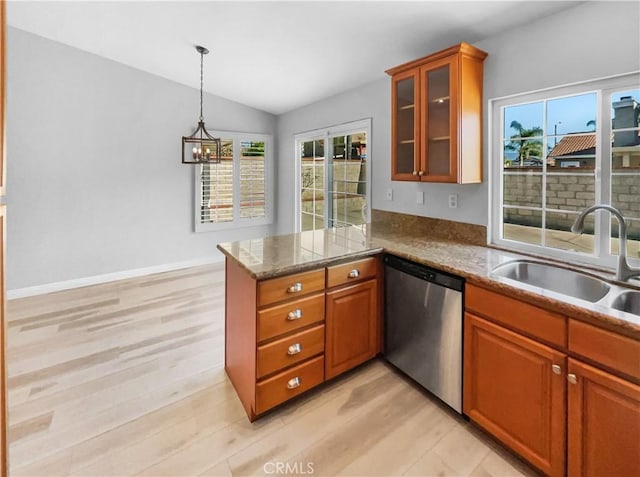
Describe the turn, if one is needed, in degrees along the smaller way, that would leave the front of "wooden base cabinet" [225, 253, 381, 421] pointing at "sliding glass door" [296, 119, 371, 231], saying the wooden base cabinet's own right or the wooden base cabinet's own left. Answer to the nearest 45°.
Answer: approximately 135° to the wooden base cabinet's own left

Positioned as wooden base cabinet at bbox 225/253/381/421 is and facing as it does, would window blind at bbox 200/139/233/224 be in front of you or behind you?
behind

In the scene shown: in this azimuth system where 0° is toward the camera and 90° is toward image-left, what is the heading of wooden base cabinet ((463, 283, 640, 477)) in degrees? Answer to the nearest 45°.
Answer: approximately 45°

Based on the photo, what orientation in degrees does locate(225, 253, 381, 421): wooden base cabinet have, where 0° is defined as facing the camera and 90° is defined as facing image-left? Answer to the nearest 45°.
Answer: approximately 315°

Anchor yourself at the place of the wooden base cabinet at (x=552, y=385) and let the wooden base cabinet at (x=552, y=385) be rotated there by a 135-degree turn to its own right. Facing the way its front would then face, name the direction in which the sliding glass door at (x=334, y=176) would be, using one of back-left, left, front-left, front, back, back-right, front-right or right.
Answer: front-left

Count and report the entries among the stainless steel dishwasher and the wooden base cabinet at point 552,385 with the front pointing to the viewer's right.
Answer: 0
